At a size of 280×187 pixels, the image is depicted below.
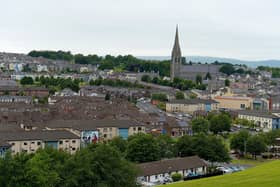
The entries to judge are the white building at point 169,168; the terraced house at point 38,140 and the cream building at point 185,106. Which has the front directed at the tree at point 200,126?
the cream building

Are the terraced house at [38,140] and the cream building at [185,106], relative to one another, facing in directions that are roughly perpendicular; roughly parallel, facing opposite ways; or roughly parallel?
roughly parallel

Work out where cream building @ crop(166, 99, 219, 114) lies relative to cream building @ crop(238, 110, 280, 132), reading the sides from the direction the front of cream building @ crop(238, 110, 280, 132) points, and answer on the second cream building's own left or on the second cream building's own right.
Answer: on the second cream building's own right

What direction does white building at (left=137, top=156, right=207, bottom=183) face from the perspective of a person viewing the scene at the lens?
facing the viewer and to the right of the viewer

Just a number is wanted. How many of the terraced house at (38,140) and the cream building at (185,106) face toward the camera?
2

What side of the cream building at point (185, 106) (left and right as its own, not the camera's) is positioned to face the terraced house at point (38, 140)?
front

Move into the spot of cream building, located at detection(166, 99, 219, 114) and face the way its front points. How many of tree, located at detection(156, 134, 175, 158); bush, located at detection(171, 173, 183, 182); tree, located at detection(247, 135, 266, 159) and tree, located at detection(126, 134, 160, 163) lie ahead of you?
4

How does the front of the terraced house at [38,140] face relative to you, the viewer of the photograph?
facing the viewer

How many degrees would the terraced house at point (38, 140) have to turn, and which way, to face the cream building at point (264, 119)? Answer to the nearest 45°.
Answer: approximately 135° to its left

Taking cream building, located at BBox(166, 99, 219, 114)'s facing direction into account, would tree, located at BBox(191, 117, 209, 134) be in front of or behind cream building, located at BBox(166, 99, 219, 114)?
in front

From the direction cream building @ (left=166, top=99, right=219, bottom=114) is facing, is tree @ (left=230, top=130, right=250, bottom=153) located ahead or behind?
ahead

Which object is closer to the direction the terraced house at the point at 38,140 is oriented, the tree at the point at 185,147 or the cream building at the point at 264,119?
the tree

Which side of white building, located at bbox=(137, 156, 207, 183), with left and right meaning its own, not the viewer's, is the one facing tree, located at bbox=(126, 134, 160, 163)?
back

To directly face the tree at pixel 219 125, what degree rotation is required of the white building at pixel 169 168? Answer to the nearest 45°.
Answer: approximately 135° to its left

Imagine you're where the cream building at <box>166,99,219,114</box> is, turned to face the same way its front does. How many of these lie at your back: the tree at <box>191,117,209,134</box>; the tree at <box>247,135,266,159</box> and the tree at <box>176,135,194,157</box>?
0
